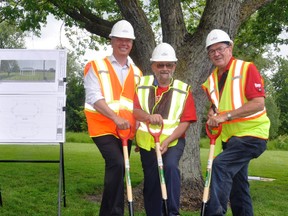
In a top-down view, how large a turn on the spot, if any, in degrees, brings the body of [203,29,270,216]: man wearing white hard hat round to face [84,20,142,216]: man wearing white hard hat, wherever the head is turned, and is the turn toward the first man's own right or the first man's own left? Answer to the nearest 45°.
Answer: approximately 45° to the first man's own right

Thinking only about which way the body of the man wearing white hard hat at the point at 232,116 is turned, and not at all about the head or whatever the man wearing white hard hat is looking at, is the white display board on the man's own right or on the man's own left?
on the man's own right

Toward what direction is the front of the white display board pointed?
toward the camera

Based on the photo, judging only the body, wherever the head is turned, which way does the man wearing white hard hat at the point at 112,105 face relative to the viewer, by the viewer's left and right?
facing the viewer and to the right of the viewer

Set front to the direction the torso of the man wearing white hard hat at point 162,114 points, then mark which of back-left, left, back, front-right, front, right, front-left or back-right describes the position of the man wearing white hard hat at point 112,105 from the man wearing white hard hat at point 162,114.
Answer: right

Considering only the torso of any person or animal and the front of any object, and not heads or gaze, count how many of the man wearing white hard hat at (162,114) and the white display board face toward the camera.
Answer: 2

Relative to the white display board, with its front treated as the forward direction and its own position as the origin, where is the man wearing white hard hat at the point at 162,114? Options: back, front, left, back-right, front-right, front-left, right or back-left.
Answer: front-left

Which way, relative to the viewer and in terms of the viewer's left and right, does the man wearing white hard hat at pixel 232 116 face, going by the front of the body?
facing the viewer and to the left of the viewer

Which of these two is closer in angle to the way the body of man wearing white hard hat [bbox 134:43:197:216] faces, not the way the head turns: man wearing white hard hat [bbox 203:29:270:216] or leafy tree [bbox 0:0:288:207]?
the man wearing white hard hat

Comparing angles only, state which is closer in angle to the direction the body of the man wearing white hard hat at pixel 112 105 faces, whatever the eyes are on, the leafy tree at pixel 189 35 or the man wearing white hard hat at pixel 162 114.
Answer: the man wearing white hard hat

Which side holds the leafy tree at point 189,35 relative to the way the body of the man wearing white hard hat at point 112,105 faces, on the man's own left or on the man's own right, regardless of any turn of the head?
on the man's own left

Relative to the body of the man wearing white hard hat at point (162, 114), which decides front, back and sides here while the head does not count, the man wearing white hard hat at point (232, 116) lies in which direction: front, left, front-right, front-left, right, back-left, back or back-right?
left

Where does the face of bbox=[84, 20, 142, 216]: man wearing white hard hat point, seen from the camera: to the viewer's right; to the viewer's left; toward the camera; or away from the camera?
toward the camera

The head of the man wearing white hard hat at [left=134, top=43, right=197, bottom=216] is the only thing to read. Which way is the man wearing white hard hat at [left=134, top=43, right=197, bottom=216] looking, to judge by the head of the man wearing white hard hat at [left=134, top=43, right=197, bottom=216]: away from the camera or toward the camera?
toward the camera

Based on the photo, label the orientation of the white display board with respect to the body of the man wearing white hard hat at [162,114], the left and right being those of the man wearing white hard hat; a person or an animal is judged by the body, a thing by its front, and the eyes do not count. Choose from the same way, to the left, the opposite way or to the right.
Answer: the same way

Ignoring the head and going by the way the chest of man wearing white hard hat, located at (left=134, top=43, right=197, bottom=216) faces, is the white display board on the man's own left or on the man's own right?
on the man's own right

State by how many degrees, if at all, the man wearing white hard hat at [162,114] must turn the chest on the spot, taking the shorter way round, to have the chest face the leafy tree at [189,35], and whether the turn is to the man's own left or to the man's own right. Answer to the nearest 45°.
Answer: approximately 180°

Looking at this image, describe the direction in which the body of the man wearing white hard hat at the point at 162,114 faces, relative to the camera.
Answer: toward the camera
